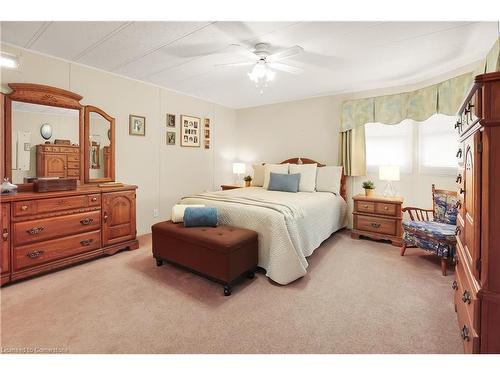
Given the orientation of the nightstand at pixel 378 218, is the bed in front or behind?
in front

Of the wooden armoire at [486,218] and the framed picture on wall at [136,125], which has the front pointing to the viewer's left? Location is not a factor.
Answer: the wooden armoire

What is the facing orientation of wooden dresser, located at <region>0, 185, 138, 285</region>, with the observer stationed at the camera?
facing the viewer and to the right of the viewer

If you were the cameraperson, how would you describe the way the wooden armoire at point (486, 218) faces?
facing to the left of the viewer

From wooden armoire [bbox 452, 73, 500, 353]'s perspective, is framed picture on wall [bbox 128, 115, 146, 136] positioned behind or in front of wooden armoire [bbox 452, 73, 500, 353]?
in front

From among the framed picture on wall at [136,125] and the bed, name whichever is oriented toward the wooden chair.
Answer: the framed picture on wall

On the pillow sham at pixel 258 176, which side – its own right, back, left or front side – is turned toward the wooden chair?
left

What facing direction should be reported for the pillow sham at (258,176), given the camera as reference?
facing the viewer and to the left of the viewer

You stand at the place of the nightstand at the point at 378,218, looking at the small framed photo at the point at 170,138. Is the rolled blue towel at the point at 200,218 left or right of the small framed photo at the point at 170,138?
left
